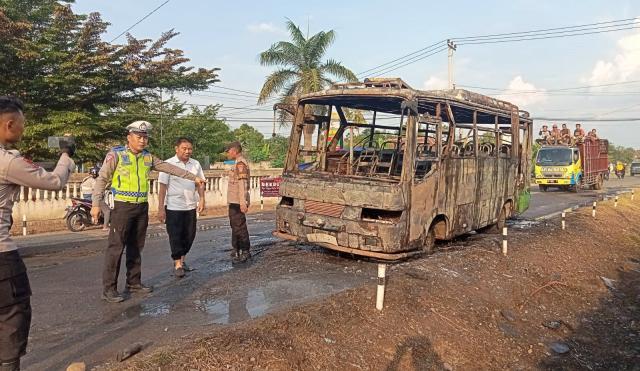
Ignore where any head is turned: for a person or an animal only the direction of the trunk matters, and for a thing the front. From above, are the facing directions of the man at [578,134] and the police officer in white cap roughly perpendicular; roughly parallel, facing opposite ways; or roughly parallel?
roughly perpendicular

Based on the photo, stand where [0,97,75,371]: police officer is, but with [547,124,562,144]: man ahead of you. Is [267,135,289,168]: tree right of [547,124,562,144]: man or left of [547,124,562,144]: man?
left

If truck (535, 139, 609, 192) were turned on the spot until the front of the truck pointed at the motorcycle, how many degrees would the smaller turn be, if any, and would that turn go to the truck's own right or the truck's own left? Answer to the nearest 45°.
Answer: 0° — it already faces it

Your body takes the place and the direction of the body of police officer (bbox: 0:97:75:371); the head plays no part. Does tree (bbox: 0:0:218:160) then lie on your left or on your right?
on your left

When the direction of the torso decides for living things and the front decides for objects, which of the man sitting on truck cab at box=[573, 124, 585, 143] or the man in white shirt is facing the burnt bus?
the man sitting on truck cab

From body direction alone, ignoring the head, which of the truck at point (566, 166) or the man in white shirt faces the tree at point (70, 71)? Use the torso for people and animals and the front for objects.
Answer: the truck

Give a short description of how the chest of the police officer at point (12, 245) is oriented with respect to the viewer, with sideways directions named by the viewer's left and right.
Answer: facing to the right of the viewer

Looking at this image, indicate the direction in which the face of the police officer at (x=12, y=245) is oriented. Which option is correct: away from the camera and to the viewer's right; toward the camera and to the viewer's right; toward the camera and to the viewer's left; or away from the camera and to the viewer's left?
away from the camera and to the viewer's right

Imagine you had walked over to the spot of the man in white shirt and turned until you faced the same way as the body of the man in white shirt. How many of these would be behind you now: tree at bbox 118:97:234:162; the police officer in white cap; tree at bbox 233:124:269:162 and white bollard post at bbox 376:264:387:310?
2

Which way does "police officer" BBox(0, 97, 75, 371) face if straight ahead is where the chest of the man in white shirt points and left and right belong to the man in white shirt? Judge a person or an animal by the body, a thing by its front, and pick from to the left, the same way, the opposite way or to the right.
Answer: to the left

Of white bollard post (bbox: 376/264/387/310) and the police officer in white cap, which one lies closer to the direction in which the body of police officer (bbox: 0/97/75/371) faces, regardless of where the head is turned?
the white bollard post

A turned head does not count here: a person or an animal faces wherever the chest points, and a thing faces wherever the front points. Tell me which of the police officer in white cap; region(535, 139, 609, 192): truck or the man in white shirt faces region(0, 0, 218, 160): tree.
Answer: the truck
